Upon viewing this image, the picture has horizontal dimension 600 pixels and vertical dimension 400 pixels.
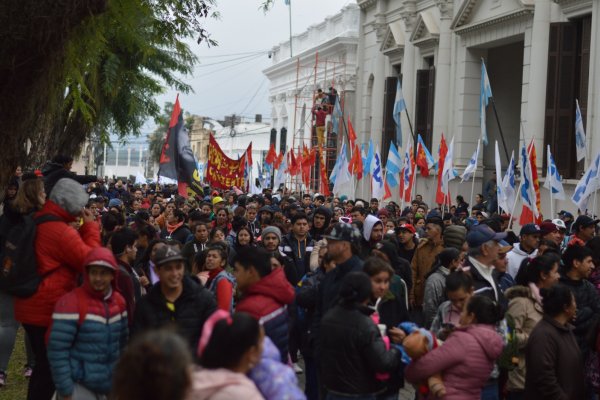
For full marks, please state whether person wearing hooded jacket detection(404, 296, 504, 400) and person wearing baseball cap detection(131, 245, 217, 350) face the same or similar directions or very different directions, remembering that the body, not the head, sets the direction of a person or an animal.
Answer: very different directions

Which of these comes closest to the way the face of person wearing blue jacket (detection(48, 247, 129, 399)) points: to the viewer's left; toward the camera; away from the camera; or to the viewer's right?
toward the camera

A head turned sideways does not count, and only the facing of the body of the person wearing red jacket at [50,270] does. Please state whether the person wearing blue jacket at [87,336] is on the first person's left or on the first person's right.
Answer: on the first person's right

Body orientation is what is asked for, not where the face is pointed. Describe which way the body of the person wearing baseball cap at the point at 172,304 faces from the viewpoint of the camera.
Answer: toward the camera

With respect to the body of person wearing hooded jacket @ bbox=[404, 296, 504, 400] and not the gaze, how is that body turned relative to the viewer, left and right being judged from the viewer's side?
facing away from the viewer and to the left of the viewer

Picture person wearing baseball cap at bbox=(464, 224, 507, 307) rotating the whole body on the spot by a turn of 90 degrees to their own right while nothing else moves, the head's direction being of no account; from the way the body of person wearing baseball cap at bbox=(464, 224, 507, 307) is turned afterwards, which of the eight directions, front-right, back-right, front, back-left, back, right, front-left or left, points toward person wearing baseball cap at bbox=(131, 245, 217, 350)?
front-right

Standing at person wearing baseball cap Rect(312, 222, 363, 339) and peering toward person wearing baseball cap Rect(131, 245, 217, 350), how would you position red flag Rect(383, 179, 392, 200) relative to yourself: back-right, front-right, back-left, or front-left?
back-right

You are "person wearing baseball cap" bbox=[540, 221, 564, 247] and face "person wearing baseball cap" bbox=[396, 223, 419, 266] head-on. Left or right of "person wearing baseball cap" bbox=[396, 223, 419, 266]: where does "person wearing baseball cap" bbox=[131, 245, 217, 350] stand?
left

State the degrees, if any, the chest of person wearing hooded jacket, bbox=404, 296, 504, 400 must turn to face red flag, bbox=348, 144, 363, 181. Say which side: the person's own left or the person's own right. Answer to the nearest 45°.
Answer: approximately 45° to the person's own right
